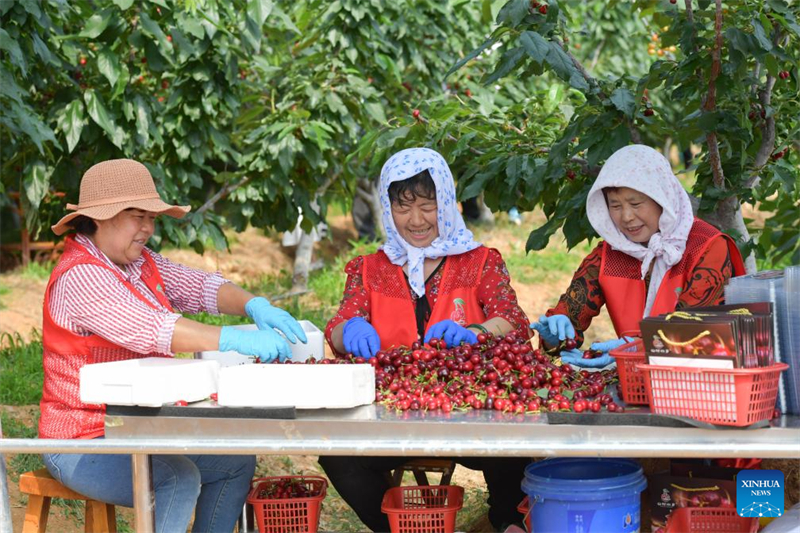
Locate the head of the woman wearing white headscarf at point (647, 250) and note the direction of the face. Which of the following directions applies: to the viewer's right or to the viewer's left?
to the viewer's left

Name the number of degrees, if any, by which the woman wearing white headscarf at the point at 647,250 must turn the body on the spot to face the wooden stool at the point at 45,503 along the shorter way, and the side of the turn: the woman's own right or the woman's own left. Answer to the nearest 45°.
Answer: approximately 45° to the woman's own right

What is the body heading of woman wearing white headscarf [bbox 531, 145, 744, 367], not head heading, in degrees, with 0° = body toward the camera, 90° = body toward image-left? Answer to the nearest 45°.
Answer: approximately 45°

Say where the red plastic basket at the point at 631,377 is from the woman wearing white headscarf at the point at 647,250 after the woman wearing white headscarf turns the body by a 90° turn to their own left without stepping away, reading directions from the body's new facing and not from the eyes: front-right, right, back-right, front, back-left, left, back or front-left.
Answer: front-right

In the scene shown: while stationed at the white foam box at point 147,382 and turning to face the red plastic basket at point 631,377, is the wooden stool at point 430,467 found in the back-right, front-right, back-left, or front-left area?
front-left

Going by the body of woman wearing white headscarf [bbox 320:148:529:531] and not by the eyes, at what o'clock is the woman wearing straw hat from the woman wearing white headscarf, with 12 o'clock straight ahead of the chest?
The woman wearing straw hat is roughly at 2 o'clock from the woman wearing white headscarf.

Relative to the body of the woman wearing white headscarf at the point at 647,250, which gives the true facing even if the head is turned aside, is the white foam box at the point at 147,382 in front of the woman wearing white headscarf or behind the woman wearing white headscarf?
in front

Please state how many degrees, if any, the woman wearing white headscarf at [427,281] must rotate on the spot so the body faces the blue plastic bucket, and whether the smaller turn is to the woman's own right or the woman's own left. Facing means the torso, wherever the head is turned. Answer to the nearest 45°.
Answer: approximately 45° to the woman's own left

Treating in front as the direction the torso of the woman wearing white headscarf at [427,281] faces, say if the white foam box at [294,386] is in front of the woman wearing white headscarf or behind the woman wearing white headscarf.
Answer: in front

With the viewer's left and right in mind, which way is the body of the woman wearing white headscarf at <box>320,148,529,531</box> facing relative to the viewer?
facing the viewer

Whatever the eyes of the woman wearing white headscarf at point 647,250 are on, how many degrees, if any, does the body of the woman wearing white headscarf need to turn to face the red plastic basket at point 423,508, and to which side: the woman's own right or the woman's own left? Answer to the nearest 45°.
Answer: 0° — they already face it

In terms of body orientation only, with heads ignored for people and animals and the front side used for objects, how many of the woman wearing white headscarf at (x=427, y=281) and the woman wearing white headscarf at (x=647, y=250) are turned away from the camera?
0
